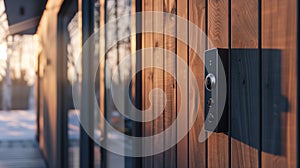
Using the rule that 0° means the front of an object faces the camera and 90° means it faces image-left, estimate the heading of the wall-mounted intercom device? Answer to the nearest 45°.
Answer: approximately 45°
